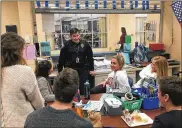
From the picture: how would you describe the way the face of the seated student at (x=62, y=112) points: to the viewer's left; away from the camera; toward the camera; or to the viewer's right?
away from the camera

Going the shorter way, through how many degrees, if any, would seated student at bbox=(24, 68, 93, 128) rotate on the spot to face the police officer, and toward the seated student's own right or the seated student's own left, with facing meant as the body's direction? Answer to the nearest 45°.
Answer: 0° — they already face them

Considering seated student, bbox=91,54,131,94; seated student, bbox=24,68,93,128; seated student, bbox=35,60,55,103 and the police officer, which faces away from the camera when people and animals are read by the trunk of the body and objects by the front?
seated student, bbox=24,68,93,128

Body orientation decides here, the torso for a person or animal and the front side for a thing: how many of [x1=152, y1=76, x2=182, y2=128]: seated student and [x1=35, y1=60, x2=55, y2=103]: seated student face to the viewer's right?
1

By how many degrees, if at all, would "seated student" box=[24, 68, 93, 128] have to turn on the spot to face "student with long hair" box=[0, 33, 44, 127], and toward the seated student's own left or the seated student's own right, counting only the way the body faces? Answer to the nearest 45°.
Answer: approximately 45° to the seated student's own left

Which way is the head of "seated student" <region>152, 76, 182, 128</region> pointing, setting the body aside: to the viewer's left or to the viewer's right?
to the viewer's left

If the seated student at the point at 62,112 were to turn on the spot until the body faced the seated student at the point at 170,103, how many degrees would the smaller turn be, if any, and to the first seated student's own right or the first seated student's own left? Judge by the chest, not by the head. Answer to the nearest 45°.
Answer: approximately 90° to the first seated student's own right

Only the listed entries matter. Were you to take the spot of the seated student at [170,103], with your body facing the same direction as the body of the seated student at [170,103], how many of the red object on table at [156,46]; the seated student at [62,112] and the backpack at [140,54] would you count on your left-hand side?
1

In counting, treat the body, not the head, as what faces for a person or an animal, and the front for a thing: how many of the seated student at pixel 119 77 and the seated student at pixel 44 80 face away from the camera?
0

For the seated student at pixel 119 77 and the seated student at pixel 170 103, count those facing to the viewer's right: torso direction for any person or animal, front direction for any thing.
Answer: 0

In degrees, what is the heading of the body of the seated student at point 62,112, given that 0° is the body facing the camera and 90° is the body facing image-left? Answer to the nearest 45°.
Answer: approximately 180°

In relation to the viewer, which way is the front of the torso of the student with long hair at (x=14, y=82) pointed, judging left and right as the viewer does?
facing away from the viewer and to the right of the viewer

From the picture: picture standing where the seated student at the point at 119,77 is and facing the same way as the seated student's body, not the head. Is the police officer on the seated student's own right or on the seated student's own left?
on the seated student's own right

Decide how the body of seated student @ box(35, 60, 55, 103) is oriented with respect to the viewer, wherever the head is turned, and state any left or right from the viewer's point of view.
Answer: facing to the right of the viewer
